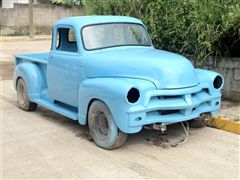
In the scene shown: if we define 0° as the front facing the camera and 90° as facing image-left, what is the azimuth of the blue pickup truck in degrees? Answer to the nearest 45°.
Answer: approximately 315°

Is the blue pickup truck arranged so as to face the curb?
no
